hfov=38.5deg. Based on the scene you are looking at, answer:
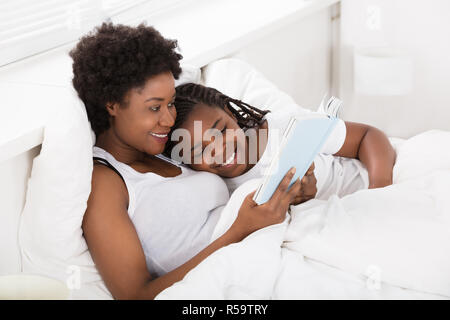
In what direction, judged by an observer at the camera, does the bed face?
facing to the right of the viewer

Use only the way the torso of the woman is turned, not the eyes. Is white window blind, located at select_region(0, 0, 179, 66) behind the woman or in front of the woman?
behind

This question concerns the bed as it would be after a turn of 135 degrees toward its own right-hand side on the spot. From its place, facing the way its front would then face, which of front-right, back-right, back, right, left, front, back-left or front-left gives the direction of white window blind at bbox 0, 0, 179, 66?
right
